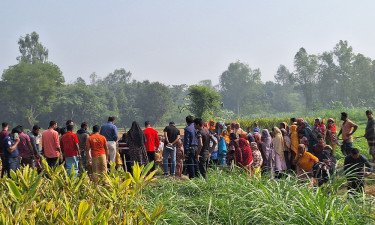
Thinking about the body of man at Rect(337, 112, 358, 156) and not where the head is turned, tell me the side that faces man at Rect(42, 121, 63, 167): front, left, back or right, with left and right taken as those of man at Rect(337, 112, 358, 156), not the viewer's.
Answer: front

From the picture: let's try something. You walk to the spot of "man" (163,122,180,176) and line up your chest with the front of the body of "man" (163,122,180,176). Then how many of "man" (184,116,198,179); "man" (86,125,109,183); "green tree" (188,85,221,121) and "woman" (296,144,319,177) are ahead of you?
1

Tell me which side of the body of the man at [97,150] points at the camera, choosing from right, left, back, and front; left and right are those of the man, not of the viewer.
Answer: back

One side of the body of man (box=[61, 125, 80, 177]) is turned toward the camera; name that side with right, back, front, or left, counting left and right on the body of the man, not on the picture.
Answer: back

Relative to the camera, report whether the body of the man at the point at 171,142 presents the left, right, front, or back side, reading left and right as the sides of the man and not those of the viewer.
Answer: back

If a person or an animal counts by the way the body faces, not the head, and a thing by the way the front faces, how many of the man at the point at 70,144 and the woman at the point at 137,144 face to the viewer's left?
0

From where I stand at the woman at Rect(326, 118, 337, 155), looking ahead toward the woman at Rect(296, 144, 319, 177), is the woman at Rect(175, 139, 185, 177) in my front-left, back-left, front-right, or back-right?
front-right

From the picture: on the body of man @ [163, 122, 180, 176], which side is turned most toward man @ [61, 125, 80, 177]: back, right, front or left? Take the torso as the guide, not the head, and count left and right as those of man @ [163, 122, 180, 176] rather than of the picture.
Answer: left

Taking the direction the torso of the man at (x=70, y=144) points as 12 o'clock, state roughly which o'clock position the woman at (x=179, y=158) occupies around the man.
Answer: The woman is roughly at 3 o'clock from the man.

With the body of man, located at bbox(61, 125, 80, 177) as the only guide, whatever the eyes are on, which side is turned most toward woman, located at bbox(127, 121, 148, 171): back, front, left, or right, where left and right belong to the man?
right

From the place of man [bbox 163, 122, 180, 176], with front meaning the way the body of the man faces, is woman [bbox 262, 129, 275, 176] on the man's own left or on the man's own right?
on the man's own right

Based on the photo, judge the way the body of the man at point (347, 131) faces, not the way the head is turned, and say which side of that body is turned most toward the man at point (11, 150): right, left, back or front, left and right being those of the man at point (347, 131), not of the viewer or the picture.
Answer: front
